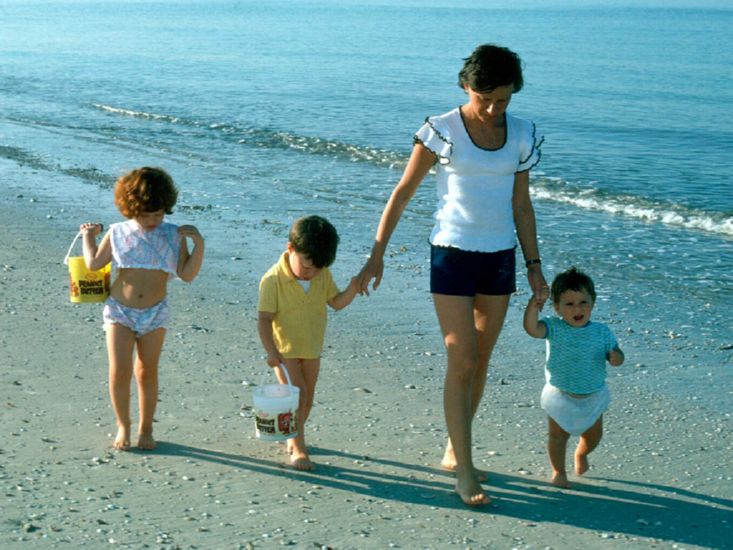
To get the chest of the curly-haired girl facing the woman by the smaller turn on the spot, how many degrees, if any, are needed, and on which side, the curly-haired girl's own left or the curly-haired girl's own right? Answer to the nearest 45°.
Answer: approximately 45° to the curly-haired girl's own left

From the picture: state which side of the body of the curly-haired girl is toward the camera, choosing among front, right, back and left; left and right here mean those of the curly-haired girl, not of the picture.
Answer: front

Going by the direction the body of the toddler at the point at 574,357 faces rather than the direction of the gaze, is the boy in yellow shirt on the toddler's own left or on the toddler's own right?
on the toddler's own right

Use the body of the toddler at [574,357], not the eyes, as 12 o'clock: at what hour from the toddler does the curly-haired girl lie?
The curly-haired girl is roughly at 3 o'clock from the toddler.

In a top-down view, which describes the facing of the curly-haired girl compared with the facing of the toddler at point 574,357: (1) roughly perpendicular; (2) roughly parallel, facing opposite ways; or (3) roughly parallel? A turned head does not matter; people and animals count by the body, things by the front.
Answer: roughly parallel

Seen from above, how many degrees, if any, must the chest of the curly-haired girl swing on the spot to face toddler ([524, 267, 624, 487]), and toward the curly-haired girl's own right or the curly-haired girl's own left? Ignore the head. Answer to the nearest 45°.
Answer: approximately 90° to the curly-haired girl's own left

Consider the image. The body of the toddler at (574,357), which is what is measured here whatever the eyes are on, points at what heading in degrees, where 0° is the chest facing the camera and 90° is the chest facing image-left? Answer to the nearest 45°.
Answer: approximately 0°

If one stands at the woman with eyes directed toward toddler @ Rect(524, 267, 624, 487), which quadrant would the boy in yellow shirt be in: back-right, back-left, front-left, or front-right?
back-left

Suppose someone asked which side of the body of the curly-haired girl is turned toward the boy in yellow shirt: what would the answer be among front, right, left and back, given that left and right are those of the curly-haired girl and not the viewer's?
left
